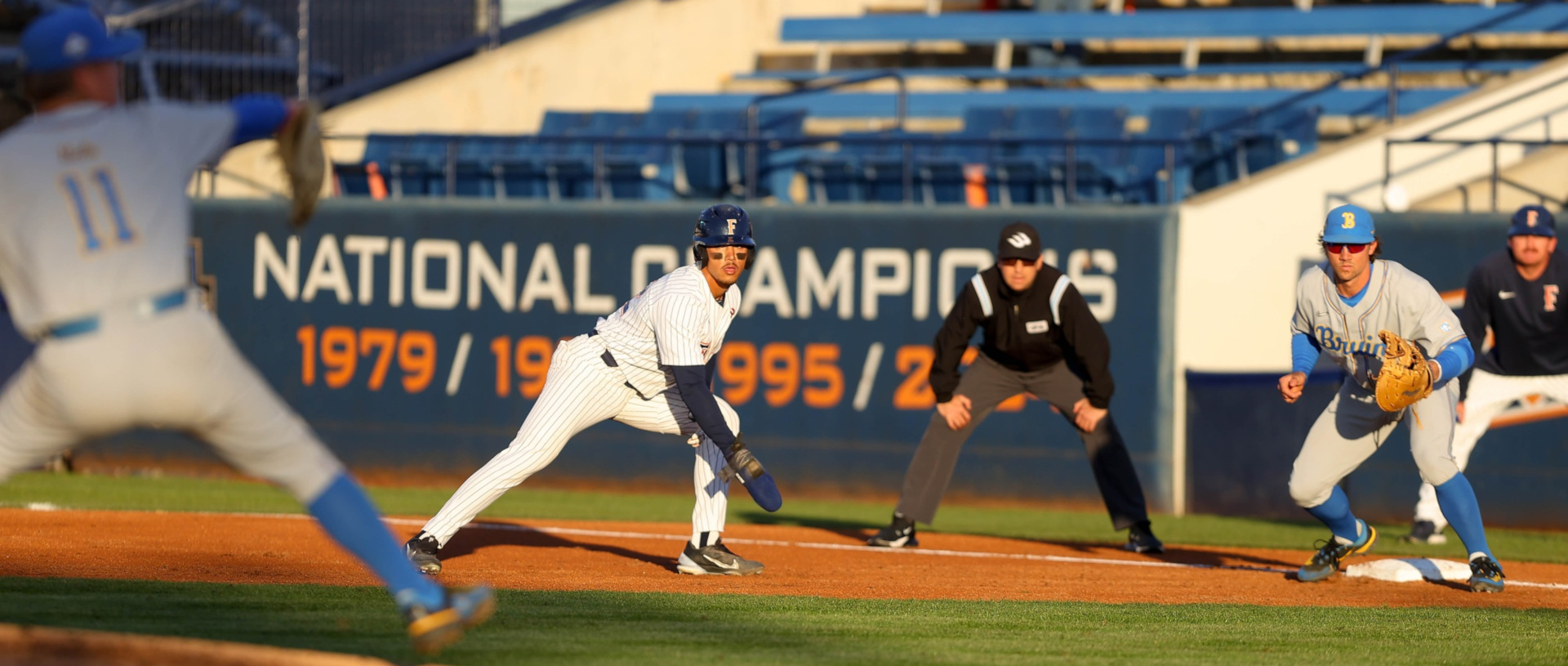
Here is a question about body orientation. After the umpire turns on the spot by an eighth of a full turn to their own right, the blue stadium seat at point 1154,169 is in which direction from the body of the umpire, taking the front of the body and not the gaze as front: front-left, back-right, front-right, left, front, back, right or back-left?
back-right

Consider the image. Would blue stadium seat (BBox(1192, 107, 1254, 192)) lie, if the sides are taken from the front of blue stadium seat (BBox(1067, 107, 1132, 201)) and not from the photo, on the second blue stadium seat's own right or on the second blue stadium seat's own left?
on the second blue stadium seat's own left

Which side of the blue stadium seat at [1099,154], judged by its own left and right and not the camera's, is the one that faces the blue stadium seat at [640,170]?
right

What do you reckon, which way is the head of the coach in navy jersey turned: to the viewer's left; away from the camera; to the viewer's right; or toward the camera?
toward the camera

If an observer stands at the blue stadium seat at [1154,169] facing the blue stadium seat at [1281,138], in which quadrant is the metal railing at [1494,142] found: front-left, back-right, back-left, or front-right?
front-right

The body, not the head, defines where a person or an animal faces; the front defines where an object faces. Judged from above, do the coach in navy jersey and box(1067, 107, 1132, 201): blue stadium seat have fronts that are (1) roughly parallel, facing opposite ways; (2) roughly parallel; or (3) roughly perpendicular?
roughly parallel

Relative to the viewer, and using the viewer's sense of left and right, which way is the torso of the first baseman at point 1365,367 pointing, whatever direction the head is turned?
facing the viewer

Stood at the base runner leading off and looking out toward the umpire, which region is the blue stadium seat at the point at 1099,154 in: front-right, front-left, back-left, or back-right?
front-left

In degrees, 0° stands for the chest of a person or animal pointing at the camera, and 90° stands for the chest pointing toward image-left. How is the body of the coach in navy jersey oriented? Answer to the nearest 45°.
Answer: approximately 0°

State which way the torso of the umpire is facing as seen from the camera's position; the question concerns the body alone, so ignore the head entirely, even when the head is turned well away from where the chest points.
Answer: toward the camera

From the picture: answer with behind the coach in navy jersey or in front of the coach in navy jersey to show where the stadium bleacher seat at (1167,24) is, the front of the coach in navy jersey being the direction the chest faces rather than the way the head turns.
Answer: behind

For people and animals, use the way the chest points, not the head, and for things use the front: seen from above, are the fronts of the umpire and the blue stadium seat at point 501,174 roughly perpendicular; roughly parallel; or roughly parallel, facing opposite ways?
roughly parallel

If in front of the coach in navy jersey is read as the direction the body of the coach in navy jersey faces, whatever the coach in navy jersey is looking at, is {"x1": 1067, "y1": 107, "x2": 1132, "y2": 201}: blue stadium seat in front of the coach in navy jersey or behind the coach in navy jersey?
behind

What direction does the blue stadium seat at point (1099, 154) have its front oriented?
toward the camera

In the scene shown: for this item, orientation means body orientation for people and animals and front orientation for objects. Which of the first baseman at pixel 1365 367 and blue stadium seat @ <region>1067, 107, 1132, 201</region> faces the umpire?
the blue stadium seat

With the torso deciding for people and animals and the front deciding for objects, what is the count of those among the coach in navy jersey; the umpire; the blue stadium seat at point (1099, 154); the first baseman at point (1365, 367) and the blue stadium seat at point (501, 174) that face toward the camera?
5
